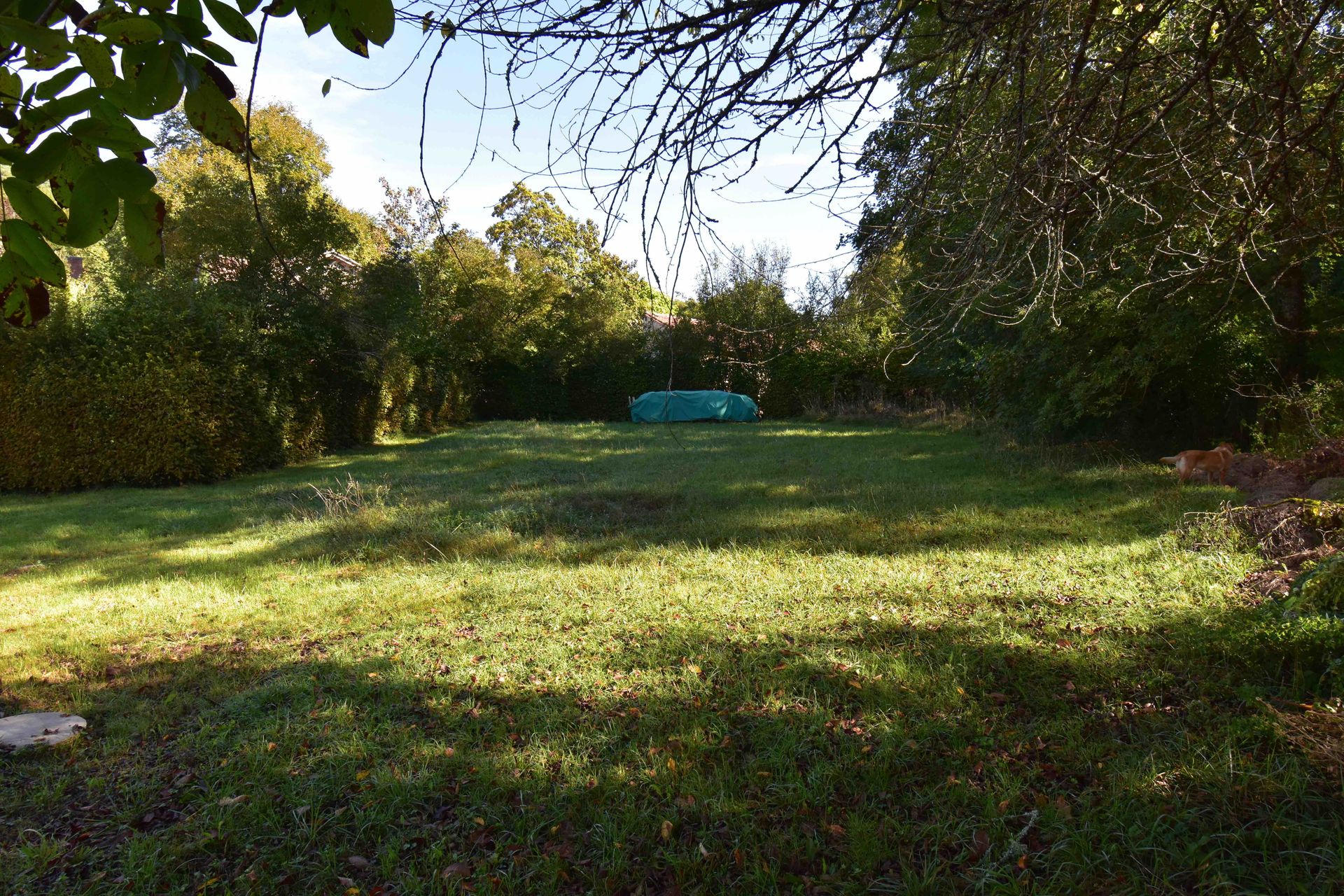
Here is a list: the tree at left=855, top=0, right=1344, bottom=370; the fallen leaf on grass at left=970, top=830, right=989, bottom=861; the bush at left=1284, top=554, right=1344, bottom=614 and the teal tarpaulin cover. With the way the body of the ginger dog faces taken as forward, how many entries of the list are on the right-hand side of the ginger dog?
2

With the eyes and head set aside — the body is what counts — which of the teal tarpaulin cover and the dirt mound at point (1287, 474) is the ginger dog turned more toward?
the dirt mound

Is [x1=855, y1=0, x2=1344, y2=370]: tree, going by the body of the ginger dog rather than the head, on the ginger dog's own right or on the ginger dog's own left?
on the ginger dog's own left

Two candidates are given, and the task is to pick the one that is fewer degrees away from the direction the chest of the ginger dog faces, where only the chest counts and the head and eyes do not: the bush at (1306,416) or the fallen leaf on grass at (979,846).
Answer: the bush

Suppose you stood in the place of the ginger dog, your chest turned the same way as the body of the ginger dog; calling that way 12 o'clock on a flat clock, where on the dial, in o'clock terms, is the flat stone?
The flat stone is roughly at 4 o'clock from the ginger dog.

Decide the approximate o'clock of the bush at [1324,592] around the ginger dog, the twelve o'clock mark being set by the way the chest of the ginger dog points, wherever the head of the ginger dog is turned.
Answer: The bush is roughly at 3 o'clock from the ginger dog.

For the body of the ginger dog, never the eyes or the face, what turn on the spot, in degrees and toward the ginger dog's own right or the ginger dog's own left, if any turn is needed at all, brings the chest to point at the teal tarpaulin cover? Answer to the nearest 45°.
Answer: approximately 135° to the ginger dog's own left

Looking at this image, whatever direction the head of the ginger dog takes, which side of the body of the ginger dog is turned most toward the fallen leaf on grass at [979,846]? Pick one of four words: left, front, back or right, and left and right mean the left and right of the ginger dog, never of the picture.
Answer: right

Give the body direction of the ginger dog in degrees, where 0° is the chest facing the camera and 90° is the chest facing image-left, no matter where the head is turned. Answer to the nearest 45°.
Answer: approximately 270°
